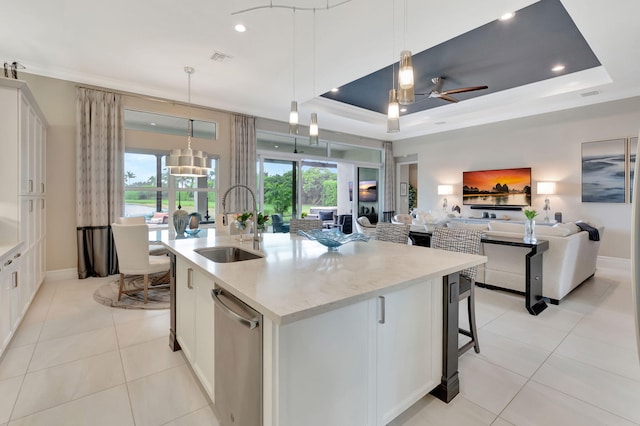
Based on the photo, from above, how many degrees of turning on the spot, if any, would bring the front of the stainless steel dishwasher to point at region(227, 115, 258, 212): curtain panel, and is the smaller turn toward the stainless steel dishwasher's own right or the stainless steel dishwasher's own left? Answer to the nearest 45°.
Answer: approximately 135° to the stainless steel dishwasher's own right

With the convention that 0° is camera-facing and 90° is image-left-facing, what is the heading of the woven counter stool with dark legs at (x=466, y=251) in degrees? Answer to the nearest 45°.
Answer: approximately 45°

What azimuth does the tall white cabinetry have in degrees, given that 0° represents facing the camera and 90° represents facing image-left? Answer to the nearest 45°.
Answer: approximately 270°

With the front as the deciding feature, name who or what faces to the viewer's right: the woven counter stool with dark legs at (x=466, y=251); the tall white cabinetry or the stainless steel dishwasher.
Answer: the tall white cabinetry

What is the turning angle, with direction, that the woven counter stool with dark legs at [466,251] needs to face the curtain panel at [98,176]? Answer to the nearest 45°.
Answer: approximately 45° to its right

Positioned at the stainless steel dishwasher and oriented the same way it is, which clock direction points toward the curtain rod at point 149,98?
The curtain rod is roughly at 4 o'clock from the stainless steel dishwasher.

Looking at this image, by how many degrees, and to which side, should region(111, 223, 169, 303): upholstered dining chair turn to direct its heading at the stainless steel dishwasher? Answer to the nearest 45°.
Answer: approximately 135° to its right

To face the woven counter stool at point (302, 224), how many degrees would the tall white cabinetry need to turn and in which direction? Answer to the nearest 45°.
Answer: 0° — it already faces it

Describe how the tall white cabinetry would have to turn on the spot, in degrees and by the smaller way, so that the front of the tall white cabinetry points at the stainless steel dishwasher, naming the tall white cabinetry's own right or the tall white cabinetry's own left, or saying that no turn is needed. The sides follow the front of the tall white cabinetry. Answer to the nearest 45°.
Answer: approximately 90° to the tall white cabinetry's own right
